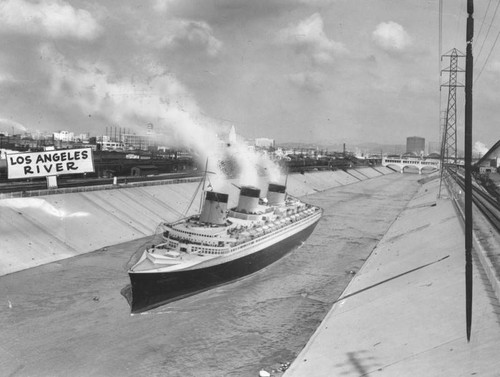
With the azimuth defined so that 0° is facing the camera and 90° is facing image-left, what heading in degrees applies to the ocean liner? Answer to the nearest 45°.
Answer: approximately 45°
